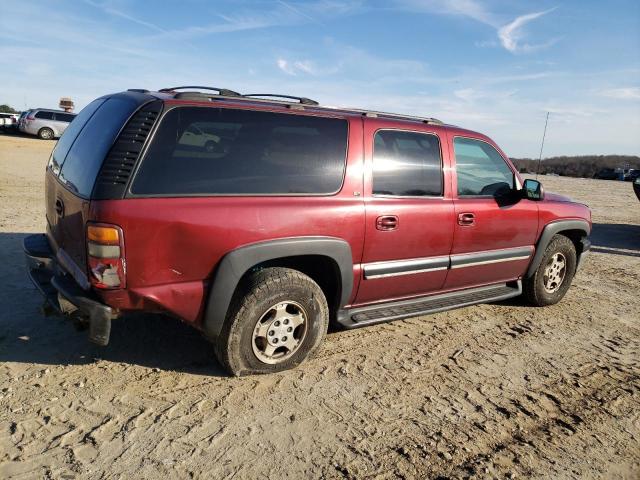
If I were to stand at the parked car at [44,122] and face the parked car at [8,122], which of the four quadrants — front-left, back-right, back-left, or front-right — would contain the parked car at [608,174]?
back-right

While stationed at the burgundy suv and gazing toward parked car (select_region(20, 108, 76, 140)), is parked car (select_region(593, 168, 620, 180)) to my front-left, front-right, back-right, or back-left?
front-right

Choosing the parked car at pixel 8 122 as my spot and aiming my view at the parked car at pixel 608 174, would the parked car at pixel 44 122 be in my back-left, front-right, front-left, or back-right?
front-right

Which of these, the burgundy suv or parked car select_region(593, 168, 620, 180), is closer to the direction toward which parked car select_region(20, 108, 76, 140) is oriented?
the parked car

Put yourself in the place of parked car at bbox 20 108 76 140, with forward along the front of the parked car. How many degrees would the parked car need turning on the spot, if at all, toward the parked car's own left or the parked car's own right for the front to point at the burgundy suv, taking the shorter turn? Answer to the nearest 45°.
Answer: approximately 135° to the parked car's own right

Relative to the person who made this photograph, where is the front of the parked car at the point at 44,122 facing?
facing away from the viewer and to the right of the viewer

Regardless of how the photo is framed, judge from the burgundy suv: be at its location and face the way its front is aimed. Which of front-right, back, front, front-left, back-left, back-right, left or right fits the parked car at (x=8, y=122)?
left

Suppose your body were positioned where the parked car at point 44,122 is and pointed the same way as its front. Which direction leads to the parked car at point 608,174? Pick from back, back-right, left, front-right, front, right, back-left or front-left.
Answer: front-right

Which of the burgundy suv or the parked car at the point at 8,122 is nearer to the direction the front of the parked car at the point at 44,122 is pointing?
the parked car

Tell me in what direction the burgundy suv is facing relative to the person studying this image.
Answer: facing away from the viewer and to the right of the viewer

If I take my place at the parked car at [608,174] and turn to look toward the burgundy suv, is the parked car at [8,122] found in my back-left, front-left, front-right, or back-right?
front-right

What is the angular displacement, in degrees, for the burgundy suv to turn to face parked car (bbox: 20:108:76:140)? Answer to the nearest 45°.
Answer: approximately 90° to its left

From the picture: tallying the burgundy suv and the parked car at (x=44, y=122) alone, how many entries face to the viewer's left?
0
